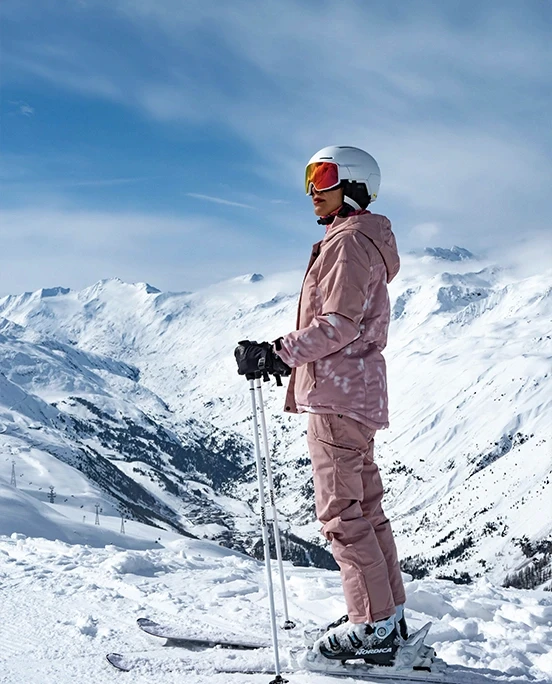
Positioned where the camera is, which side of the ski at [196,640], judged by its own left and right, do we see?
left

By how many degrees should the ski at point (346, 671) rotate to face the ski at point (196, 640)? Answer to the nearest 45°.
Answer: approximately 45° to its right

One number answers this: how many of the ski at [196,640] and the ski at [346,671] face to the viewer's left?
2

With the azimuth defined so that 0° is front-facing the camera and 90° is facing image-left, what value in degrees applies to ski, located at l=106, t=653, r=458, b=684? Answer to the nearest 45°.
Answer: approximately 90°

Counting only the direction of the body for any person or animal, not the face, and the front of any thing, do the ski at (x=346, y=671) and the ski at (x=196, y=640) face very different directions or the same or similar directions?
same or similar directions

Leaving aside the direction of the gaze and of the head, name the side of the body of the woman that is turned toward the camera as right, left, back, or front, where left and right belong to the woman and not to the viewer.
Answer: left

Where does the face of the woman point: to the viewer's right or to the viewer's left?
to the viewer's left
